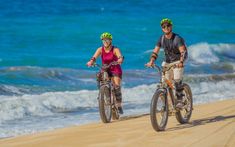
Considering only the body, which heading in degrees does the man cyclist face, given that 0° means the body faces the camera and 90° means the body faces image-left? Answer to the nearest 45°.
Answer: approximately 45°

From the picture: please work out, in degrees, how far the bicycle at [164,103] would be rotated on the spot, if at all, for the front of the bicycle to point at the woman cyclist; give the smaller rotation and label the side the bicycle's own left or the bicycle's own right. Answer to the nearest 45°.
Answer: approximately 90° to the bicycle's own right

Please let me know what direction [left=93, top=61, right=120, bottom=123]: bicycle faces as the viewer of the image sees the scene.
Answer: facing the viewer

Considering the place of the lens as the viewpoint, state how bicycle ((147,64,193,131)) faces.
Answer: facing the viewer and to the left of the viewer

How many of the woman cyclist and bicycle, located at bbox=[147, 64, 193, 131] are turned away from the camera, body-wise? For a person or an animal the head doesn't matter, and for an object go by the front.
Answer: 0

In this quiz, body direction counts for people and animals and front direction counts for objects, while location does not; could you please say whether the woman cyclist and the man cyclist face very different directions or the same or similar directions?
same or similar directions

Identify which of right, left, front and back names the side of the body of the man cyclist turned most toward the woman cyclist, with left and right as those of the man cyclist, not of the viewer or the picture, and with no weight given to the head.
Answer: right

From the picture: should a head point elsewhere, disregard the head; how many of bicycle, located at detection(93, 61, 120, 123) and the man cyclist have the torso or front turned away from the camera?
0

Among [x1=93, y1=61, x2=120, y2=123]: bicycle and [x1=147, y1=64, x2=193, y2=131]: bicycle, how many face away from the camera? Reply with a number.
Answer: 0

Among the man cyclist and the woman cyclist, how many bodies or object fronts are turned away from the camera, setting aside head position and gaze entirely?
0
